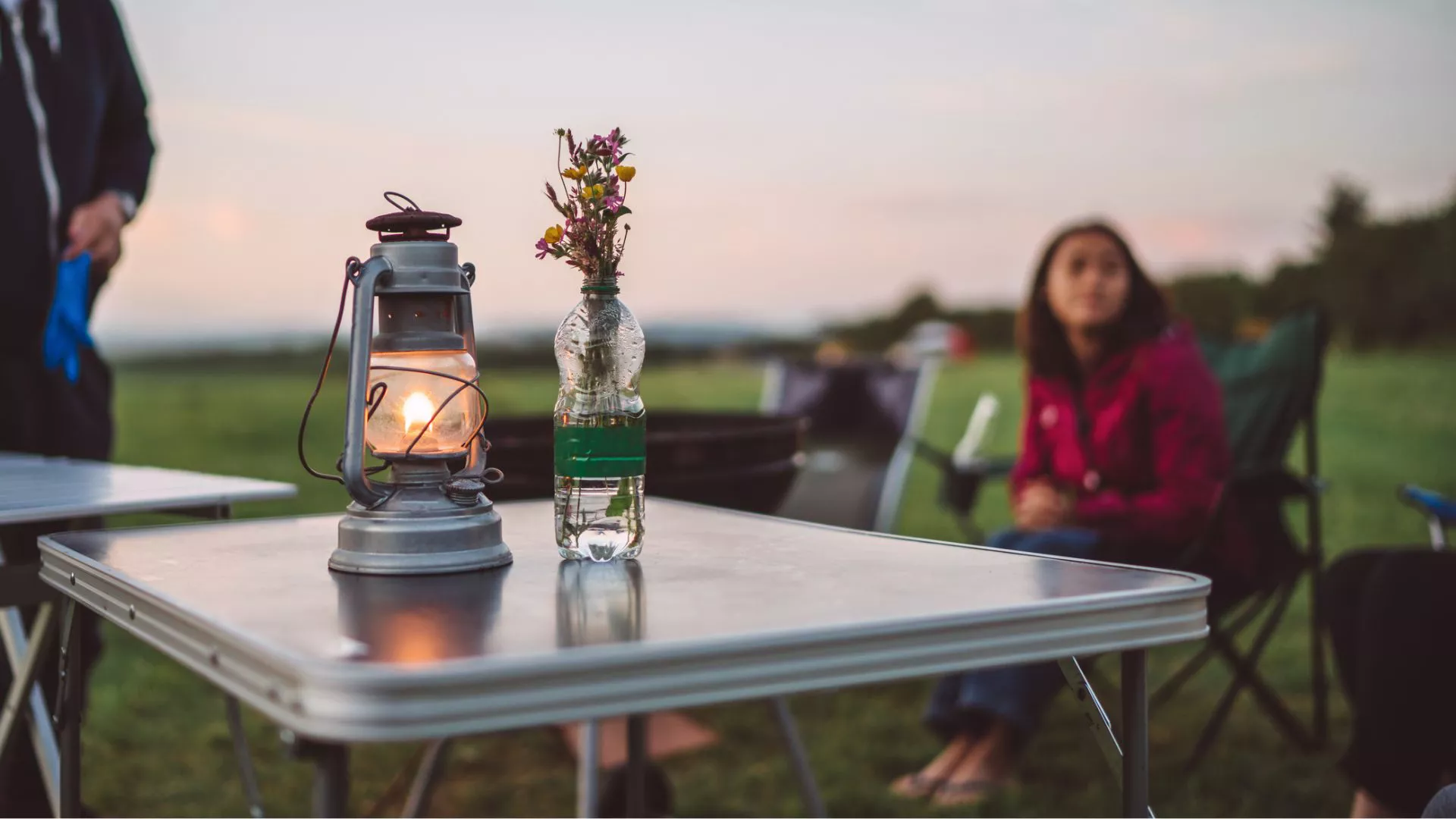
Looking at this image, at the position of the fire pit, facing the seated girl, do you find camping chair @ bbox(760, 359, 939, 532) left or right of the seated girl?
left

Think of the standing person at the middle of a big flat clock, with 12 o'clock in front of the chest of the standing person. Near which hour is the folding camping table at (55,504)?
The folding camping table is roughly at 12 o'clock from the standing person.

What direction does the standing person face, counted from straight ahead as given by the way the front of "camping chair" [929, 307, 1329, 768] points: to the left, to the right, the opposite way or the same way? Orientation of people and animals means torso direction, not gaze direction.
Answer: to the left

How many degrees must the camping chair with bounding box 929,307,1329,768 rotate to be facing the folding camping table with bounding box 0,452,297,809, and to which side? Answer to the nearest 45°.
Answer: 0° — it already faces it
